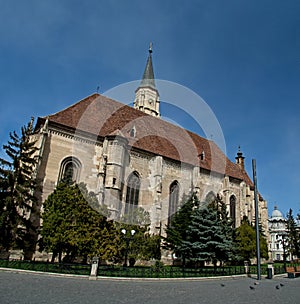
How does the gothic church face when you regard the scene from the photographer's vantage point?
facing the viewer and to the left of the viewer

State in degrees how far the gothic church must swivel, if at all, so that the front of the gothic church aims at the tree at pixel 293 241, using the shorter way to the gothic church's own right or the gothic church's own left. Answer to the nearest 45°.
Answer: approximately 180°

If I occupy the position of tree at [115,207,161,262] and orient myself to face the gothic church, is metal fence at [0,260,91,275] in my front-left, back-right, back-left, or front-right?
back-left

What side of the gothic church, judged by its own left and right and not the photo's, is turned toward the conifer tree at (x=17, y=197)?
front

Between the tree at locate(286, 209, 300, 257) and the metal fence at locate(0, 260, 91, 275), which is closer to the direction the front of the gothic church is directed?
the metal fence
